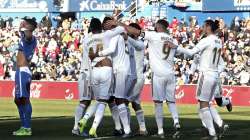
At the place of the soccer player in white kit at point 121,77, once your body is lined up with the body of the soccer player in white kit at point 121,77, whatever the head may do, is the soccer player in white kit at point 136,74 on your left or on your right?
on your right

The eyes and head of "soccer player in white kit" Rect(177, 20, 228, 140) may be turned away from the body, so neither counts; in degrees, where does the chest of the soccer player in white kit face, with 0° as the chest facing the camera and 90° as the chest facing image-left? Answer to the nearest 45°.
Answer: approximately 135°

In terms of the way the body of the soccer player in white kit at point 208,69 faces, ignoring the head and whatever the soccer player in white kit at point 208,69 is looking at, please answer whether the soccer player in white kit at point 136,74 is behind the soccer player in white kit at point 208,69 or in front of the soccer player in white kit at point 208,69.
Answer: in front
